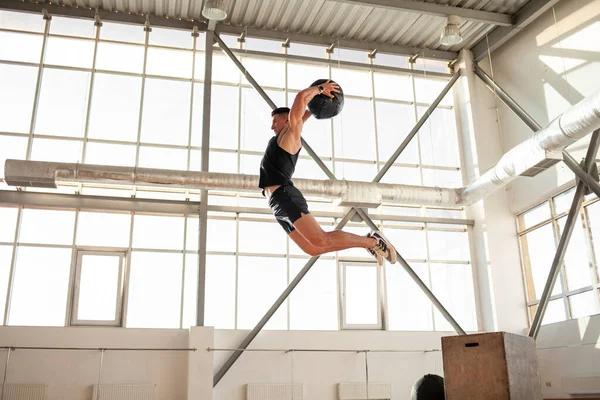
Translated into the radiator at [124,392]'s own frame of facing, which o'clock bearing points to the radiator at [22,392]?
the radiator at [22,392] is roughly at 3 o'clock from the radiator at [124,392].

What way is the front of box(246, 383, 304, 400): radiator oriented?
toward the camera

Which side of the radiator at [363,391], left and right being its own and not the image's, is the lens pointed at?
front

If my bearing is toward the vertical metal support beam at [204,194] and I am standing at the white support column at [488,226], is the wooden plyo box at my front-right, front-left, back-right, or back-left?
front-left

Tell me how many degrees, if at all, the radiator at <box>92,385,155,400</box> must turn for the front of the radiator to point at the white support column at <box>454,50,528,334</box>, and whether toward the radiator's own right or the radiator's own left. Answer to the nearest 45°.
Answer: approximately 90° to the radiator's own left

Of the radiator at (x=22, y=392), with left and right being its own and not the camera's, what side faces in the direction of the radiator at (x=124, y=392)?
left

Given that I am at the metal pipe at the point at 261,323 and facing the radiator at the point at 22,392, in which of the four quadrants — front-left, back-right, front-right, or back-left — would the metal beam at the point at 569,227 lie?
back-left

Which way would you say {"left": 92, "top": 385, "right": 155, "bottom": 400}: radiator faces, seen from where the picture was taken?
facing the viewer

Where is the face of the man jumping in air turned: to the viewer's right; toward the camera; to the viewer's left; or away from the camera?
to the viewer's left

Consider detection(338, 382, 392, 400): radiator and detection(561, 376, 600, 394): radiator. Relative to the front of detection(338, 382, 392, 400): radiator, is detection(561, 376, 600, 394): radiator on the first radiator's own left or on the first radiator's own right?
on the first radiator's own left

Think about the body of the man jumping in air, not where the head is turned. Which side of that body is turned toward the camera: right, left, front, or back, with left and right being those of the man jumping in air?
left

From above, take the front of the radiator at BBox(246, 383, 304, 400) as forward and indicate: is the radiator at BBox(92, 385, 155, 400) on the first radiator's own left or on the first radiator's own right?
on the first radiator's own right

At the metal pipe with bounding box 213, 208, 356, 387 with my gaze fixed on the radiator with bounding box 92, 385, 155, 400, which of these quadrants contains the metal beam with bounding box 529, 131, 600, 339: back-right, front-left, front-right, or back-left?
back-left

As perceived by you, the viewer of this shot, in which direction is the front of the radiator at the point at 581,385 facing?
facing the viewer and to the left of the viewer
